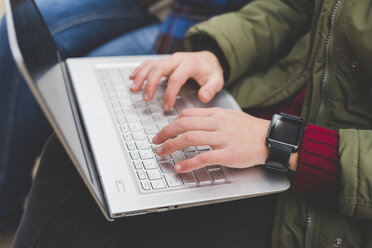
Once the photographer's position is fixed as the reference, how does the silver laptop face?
facing to the right of the viewer
